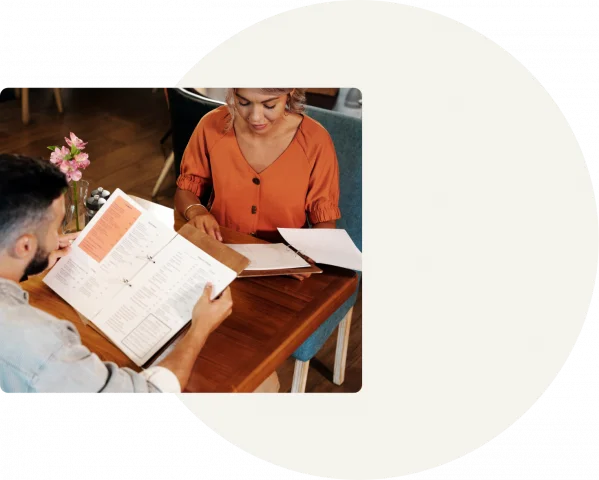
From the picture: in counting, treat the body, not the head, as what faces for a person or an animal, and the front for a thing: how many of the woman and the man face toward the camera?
1

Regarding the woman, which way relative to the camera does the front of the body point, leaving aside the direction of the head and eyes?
toward the camera

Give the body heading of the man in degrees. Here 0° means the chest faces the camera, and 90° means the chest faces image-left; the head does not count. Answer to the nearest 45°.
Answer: approximately 225°

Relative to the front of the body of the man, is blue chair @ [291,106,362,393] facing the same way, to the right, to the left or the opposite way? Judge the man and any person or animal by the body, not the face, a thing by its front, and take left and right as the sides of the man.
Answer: the opposite way

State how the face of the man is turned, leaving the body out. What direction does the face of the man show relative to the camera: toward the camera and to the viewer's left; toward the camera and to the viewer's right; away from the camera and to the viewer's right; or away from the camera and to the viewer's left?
away from the camera and to the viewer's right

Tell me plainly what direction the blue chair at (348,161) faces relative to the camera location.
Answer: facing the viewer and to the left of the viewer

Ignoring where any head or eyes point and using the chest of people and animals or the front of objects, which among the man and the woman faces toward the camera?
the woman

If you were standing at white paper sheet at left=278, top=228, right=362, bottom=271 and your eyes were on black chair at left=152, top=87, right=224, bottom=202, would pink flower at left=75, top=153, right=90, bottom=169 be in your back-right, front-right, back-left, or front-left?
front-left

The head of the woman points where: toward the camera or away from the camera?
toward the camera
